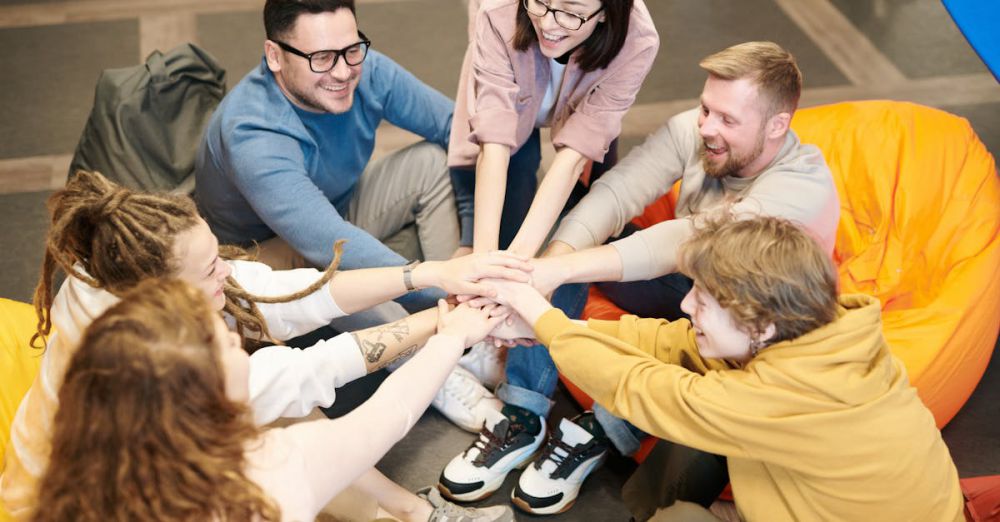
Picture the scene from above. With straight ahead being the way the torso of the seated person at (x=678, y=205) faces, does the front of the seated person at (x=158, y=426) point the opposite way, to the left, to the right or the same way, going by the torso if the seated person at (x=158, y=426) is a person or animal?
the opposite way

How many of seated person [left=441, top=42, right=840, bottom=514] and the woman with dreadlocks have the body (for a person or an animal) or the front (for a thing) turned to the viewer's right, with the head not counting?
1

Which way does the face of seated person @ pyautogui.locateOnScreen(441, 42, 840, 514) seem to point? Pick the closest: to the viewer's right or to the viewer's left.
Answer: to the viewer's left

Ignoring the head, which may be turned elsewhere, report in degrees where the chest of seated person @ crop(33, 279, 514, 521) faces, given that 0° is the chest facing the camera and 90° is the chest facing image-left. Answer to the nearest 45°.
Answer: approximately 225°

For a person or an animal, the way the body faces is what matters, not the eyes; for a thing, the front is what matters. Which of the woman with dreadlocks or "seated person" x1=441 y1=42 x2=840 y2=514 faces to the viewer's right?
the woman with dreadlocks

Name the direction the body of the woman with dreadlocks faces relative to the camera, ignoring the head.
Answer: to the viewer's right

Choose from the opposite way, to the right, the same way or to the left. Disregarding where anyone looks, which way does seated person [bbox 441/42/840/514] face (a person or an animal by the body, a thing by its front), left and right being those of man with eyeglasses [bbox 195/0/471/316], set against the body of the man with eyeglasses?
to the right

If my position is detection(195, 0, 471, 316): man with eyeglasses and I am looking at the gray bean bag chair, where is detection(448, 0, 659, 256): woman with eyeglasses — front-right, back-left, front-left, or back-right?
back-right

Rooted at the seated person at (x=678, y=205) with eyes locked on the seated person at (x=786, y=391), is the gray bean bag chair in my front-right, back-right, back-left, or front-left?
back-right

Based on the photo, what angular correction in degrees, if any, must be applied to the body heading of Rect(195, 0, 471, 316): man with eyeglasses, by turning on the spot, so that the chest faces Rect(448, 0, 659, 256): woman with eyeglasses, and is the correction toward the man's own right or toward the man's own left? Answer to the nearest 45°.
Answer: approximately 45° to the man's own left

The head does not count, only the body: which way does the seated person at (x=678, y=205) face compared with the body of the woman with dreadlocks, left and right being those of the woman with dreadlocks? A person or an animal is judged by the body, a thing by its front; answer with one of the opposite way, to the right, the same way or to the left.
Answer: the opposite way

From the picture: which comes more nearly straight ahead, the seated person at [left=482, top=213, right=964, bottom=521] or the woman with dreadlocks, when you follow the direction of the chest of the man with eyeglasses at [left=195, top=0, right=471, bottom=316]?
the seated person
